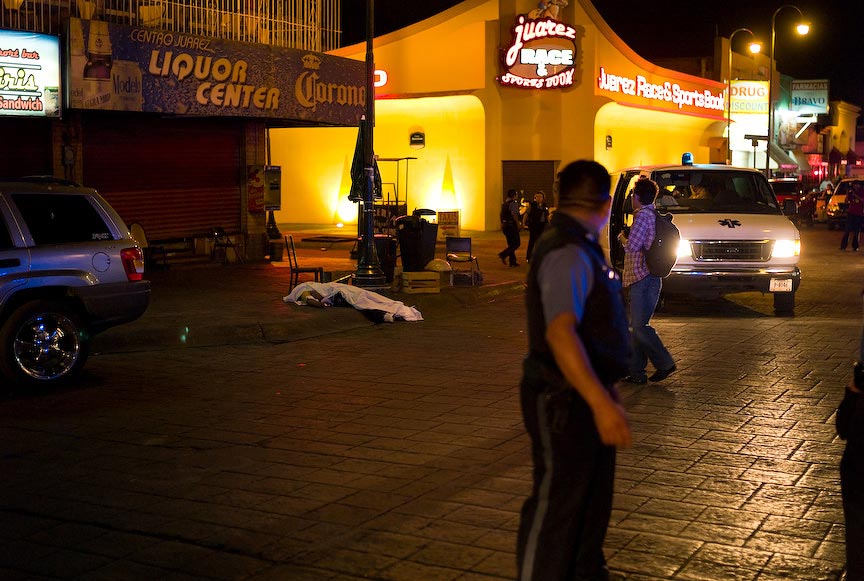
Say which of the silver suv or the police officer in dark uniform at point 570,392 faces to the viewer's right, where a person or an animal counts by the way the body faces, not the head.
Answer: the police officer in dark uniform

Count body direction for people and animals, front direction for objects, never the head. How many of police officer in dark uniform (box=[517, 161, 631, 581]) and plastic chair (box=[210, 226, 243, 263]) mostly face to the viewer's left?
0

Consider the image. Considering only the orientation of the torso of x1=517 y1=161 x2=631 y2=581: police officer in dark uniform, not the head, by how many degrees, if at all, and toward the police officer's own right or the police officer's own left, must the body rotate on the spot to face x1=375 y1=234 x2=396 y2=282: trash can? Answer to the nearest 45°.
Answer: approximately 90° to the police officer's own left

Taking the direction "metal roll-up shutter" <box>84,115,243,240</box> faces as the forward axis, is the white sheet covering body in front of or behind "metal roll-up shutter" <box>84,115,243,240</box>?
in front

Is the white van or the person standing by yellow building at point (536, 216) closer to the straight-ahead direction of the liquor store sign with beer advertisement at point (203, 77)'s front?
the white van

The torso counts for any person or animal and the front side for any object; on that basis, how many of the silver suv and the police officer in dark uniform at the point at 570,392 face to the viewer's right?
1

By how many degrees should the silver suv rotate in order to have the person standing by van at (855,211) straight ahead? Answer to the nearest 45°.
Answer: approximately 135° to its right

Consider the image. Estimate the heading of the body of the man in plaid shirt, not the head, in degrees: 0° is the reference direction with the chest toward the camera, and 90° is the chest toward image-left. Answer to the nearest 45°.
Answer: approximately 90°

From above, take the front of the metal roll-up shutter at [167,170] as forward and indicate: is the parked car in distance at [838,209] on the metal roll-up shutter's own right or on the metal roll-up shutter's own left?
on the metal roll-up shutter's own left

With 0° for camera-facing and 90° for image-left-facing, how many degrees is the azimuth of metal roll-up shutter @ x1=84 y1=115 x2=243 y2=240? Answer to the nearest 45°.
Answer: approximately 315°

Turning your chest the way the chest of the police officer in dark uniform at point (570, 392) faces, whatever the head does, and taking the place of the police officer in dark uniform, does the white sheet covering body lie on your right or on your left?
on your left

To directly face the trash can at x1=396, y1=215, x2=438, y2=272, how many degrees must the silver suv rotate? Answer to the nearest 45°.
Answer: approximately 135° to its right

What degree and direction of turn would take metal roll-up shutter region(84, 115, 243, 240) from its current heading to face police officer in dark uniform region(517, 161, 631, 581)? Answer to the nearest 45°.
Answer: approximately 45° to its right

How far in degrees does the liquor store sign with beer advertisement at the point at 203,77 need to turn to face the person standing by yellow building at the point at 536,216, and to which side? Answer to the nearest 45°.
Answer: approximately 45° to its left
